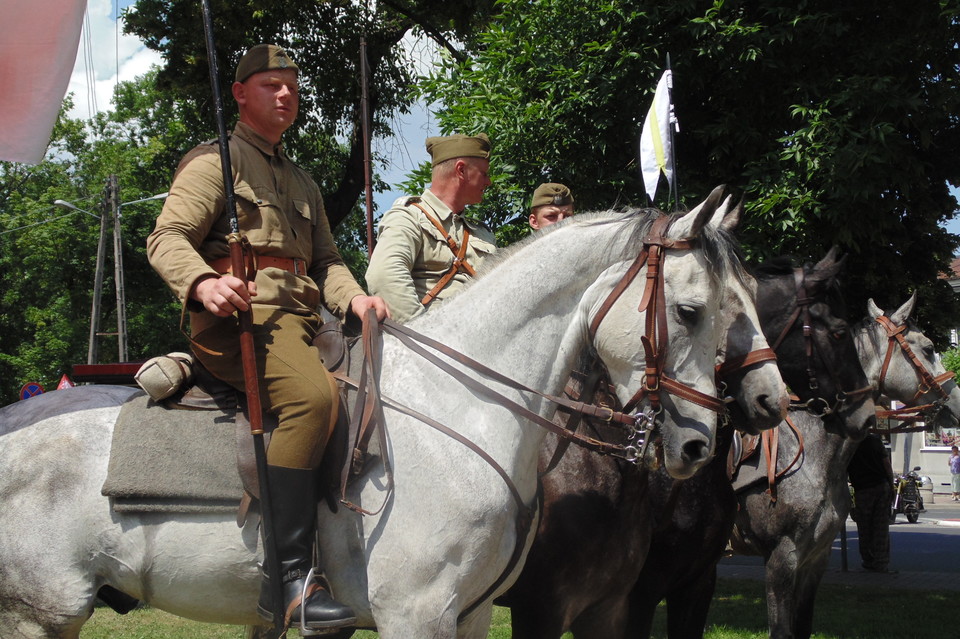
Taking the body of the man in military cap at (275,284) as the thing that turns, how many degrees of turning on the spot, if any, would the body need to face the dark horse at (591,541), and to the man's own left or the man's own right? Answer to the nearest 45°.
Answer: approximately 45° to the man's own left

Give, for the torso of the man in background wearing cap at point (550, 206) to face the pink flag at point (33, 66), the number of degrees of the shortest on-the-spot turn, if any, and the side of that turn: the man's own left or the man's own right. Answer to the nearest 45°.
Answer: approximately 90° to the man's own right

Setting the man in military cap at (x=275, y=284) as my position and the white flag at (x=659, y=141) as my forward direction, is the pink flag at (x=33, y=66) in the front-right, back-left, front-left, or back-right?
back-left

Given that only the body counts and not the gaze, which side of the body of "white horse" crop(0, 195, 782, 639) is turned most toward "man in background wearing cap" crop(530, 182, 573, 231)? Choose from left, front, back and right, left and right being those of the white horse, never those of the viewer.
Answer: left

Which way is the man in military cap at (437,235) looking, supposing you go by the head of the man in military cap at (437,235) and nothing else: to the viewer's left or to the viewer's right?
to the viewer's right

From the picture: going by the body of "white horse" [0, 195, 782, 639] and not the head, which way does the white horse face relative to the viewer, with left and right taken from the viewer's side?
facing to the right of the viewer

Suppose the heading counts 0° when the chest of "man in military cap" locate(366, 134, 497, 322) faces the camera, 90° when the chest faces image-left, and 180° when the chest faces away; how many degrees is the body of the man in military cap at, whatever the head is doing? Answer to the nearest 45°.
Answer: approximately 315°

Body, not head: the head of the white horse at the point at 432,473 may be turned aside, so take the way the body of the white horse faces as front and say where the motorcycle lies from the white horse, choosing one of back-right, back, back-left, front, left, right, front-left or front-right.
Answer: front-left

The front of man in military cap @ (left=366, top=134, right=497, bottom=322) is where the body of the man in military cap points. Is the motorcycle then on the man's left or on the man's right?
on the man's left
